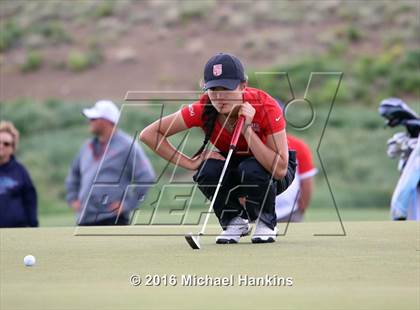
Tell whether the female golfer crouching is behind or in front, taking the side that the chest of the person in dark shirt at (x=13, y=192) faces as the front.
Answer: in front

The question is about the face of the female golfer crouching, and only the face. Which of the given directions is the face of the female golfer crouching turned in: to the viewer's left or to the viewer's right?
to the viewer's left

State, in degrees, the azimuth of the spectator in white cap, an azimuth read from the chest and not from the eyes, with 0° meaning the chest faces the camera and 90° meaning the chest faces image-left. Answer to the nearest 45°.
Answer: approximately 45°

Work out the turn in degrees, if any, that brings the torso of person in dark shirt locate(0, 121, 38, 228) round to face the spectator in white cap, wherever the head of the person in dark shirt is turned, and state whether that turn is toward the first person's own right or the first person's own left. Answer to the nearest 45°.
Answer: approximately 90° to the first person's own left

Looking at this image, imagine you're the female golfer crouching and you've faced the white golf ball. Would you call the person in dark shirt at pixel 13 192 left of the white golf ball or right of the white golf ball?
right

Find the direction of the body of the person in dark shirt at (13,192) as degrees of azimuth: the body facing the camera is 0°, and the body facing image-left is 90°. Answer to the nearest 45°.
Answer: approximately 0°

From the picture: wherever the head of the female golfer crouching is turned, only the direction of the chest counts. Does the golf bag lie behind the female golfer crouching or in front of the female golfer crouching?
behind

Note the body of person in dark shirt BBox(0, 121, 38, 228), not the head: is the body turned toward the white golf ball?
yes
